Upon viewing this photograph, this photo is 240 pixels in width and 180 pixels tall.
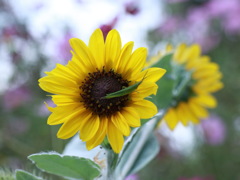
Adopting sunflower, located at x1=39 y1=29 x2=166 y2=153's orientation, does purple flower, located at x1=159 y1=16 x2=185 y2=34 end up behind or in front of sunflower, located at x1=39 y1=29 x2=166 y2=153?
behind

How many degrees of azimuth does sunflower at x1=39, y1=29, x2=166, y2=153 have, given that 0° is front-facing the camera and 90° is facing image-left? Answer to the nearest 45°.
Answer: approximately 0°

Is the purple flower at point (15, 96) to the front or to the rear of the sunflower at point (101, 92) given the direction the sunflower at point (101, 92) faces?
to the rear
